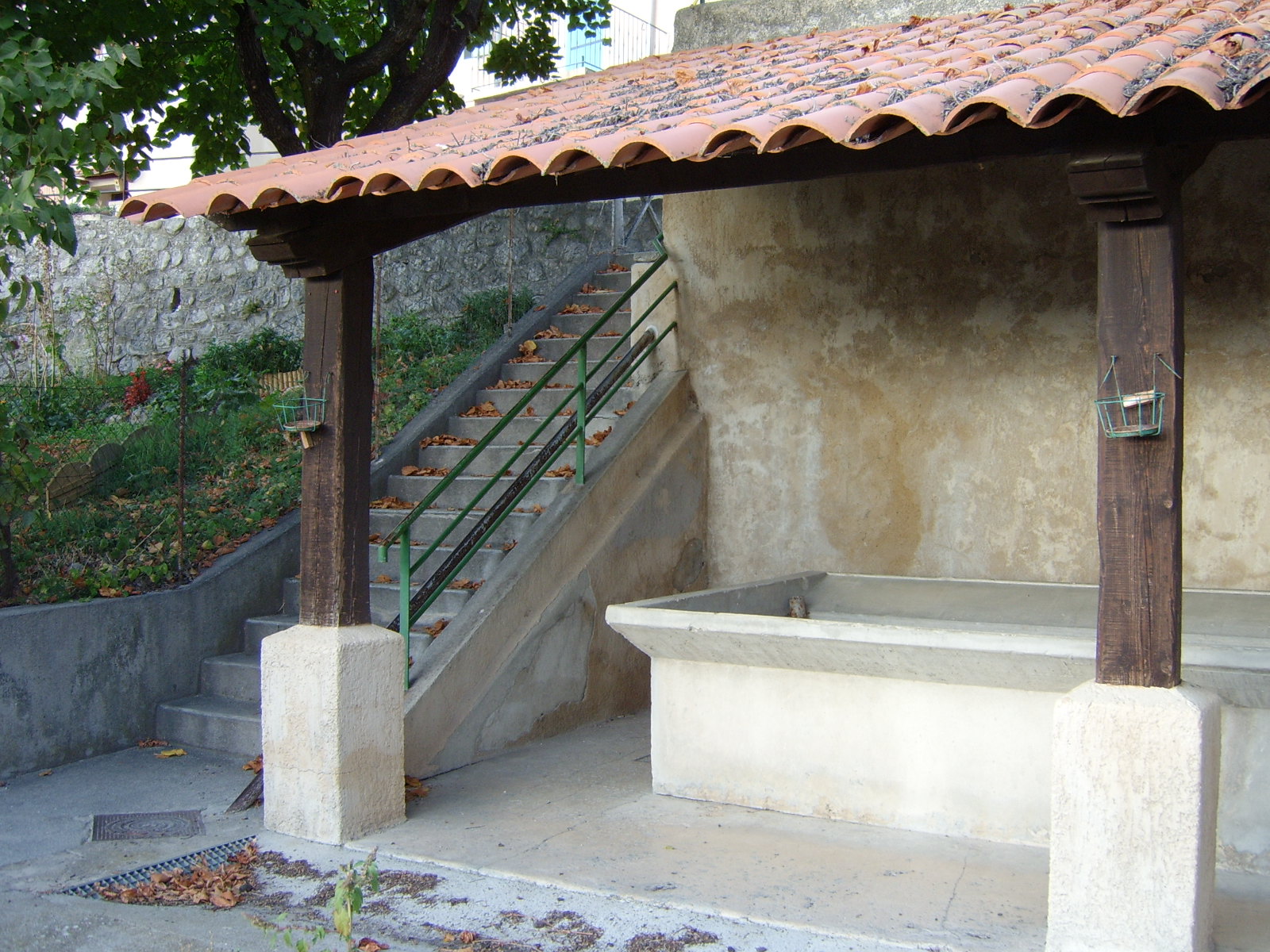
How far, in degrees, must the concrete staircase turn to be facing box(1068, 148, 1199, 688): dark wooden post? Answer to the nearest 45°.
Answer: approximately 90° to its left

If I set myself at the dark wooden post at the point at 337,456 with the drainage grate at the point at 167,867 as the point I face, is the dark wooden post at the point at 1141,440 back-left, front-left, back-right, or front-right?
back-left

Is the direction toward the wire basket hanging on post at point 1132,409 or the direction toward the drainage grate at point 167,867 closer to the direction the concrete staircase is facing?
the drainage grate

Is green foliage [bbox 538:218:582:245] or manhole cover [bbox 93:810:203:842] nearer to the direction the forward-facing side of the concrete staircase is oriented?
the manhole cover

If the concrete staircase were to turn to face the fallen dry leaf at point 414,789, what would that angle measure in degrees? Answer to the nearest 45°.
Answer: approximately 45° to its left

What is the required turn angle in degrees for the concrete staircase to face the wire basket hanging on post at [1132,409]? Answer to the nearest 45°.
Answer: approximately 90° to its left

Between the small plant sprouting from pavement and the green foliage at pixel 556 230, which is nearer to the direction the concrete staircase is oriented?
the small plant sprouting from pavement

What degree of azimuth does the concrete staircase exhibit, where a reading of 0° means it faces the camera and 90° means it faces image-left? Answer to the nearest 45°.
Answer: approximately 45°

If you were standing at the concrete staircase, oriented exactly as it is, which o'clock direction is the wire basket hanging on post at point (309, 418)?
The wire basket hanging on post is roughly at 11 o'clock from the concrete staircase.

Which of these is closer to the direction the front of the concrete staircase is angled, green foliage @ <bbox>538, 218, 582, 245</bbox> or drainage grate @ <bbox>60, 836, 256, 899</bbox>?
the drainage grate

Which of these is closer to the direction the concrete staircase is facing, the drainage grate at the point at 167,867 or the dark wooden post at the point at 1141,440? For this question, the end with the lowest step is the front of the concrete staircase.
the drainage grate

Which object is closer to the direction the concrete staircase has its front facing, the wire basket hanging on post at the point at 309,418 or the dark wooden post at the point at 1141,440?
the wire basket hanging on post

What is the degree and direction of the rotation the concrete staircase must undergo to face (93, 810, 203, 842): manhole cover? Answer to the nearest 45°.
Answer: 0° — it already faces it
